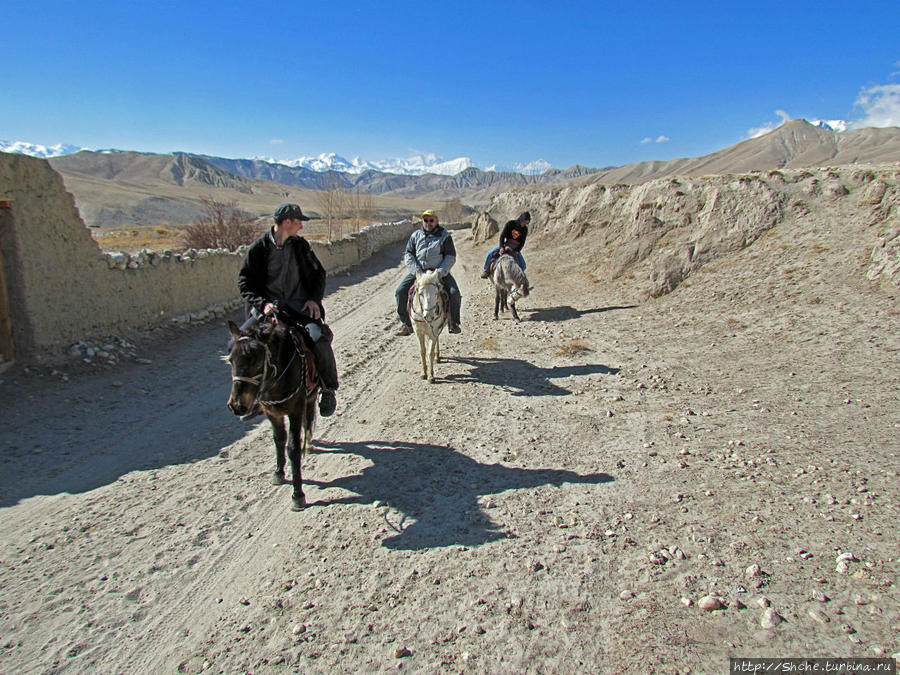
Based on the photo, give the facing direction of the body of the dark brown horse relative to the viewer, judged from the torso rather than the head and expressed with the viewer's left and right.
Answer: facing the viewer and to the left of the viewer

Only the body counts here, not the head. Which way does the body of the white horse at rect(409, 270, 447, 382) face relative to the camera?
toward the camera

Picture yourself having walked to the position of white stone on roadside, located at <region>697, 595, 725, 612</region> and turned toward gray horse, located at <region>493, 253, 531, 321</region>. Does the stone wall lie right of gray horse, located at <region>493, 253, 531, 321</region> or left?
left

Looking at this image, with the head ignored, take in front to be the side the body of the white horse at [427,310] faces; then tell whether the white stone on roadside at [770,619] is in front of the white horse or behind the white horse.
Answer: in front

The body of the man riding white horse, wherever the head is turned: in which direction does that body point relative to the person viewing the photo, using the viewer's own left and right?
facing the viewer

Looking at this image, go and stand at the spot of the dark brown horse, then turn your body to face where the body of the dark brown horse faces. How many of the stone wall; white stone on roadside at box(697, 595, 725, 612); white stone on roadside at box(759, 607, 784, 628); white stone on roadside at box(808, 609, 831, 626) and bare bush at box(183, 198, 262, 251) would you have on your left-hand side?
3

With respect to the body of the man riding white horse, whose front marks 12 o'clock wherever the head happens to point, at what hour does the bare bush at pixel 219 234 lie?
The bare bush is roughly at 5 o'clock from the man riding white horse.

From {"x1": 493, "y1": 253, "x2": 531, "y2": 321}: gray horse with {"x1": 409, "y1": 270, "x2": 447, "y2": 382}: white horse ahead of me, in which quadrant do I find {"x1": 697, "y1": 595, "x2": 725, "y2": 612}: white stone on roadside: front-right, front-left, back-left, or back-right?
front-left

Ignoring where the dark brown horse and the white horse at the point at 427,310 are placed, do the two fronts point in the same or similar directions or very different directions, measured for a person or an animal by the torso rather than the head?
same or similar directions

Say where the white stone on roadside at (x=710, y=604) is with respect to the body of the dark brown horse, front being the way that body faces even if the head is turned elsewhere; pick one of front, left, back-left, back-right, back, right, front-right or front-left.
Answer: left

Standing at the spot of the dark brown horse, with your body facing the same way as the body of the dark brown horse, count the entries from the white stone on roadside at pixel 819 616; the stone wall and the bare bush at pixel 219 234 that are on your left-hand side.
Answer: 1
